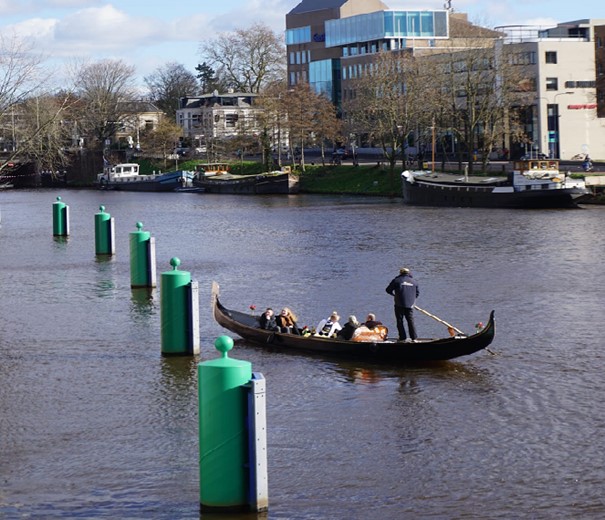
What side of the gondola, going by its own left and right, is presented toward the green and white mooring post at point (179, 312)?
front

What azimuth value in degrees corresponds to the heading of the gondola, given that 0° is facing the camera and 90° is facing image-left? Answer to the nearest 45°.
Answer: approximately 90°

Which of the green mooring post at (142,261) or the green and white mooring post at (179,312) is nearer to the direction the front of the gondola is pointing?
the green and white mooring post

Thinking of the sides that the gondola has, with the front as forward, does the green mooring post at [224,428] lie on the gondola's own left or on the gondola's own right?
on the gondola's own left
